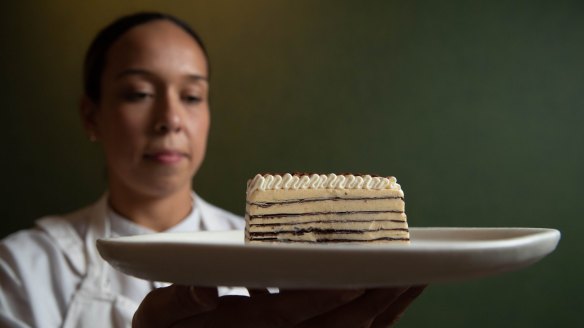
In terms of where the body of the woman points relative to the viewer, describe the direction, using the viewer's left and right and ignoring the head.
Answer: facing the viewer and to the right of the viewer
